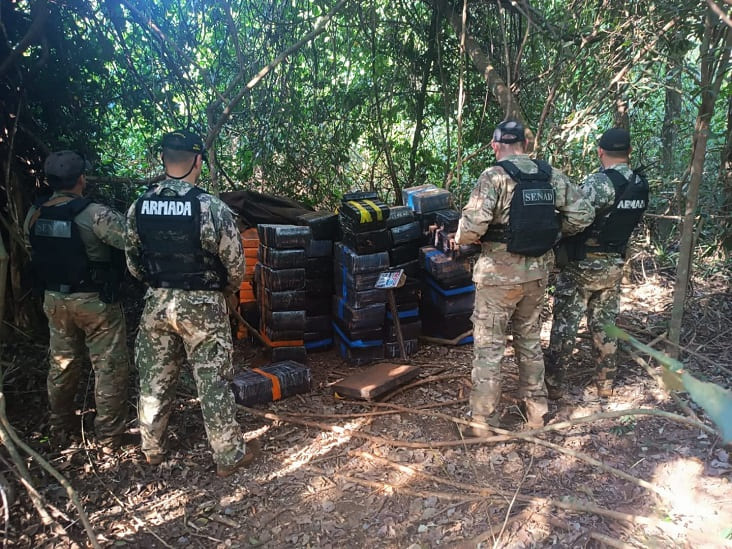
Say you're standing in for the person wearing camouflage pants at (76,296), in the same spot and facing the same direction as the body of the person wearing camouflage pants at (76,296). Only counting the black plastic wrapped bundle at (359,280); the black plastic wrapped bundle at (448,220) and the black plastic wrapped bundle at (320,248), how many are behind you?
0

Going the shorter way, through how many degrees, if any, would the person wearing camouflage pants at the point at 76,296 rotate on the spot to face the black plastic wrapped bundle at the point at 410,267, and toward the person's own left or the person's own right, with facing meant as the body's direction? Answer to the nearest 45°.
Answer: approximately 45° to the person's own right

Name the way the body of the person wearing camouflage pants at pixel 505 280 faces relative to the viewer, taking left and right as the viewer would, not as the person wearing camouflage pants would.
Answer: facing away from the viewer and to the left of the viewer

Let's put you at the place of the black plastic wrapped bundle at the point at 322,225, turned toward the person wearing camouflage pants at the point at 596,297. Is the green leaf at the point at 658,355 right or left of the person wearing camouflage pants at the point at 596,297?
right

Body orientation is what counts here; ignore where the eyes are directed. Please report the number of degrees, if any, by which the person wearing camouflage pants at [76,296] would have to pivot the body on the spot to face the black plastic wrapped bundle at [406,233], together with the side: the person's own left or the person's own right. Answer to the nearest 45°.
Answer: approximately 45° to the person's own right

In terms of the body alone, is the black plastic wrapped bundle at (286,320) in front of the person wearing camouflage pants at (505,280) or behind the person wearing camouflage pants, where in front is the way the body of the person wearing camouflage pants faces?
in front

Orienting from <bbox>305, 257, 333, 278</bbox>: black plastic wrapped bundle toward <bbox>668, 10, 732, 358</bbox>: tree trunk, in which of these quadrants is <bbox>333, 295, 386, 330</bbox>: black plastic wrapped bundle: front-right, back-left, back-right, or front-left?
front-right

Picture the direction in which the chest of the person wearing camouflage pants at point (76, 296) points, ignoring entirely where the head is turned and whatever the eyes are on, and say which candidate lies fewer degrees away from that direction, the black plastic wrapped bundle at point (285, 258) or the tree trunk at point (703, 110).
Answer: the black plastic wrapped bundle

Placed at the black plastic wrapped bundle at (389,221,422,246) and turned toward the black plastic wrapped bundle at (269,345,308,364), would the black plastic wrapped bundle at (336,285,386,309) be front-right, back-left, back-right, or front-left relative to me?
front-left

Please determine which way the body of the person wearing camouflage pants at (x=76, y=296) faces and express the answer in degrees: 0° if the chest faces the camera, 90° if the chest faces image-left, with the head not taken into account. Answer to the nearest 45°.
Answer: approximately 225°

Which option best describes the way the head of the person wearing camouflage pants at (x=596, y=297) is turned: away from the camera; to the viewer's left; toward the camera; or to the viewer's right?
away from the camera

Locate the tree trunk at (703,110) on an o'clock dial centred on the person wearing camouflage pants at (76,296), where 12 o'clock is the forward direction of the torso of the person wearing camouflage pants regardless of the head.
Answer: The tree trunk is roughly at 2 o'clock from the person wearing camouflage pants.

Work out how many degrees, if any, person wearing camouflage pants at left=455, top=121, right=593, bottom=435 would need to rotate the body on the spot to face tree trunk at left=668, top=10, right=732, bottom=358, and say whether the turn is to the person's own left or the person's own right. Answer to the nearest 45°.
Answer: approximately 90° to the person's own right

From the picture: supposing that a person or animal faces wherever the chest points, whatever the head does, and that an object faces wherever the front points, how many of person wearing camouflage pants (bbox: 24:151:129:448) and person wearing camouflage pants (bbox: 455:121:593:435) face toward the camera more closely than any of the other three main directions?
0
